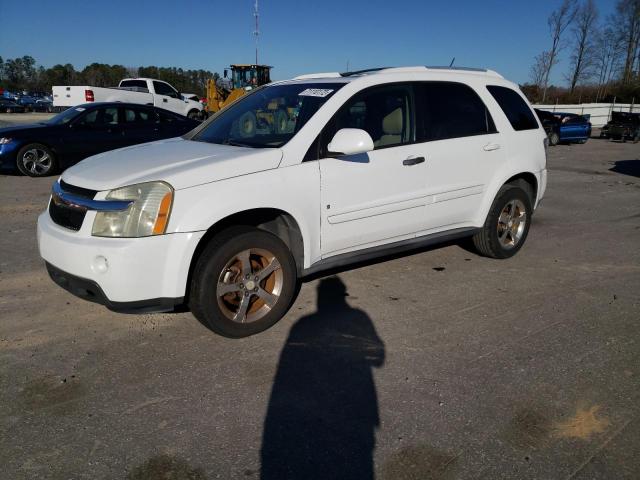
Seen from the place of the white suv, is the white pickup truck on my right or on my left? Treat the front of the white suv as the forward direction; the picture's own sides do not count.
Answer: on my right

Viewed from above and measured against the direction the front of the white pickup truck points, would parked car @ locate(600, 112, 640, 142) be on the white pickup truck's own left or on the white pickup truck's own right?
on the white pickup truck's own right

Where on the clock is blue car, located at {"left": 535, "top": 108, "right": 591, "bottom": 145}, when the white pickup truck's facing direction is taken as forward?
The blue car is roughly at 2 o'clock from the white pickup truck.

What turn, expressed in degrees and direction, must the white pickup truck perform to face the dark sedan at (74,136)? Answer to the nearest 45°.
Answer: approximately 135° to its right

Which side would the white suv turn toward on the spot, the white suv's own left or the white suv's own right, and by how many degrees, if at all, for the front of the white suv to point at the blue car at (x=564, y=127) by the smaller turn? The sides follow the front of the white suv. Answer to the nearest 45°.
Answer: approximately 180°

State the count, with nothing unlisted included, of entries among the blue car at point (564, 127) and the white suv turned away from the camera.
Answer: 0

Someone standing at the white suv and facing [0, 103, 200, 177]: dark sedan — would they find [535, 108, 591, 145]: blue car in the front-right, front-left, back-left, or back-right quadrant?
front-right

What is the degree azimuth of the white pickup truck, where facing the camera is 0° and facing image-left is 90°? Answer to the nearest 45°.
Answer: approximately 225°

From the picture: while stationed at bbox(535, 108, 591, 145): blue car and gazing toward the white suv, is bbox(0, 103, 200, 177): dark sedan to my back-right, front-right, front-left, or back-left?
front-right

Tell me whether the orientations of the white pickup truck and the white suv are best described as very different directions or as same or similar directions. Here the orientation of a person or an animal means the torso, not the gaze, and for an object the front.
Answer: very different directions

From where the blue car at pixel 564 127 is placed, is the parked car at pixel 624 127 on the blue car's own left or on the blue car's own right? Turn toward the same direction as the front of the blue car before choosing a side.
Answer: on the blue car's own left
